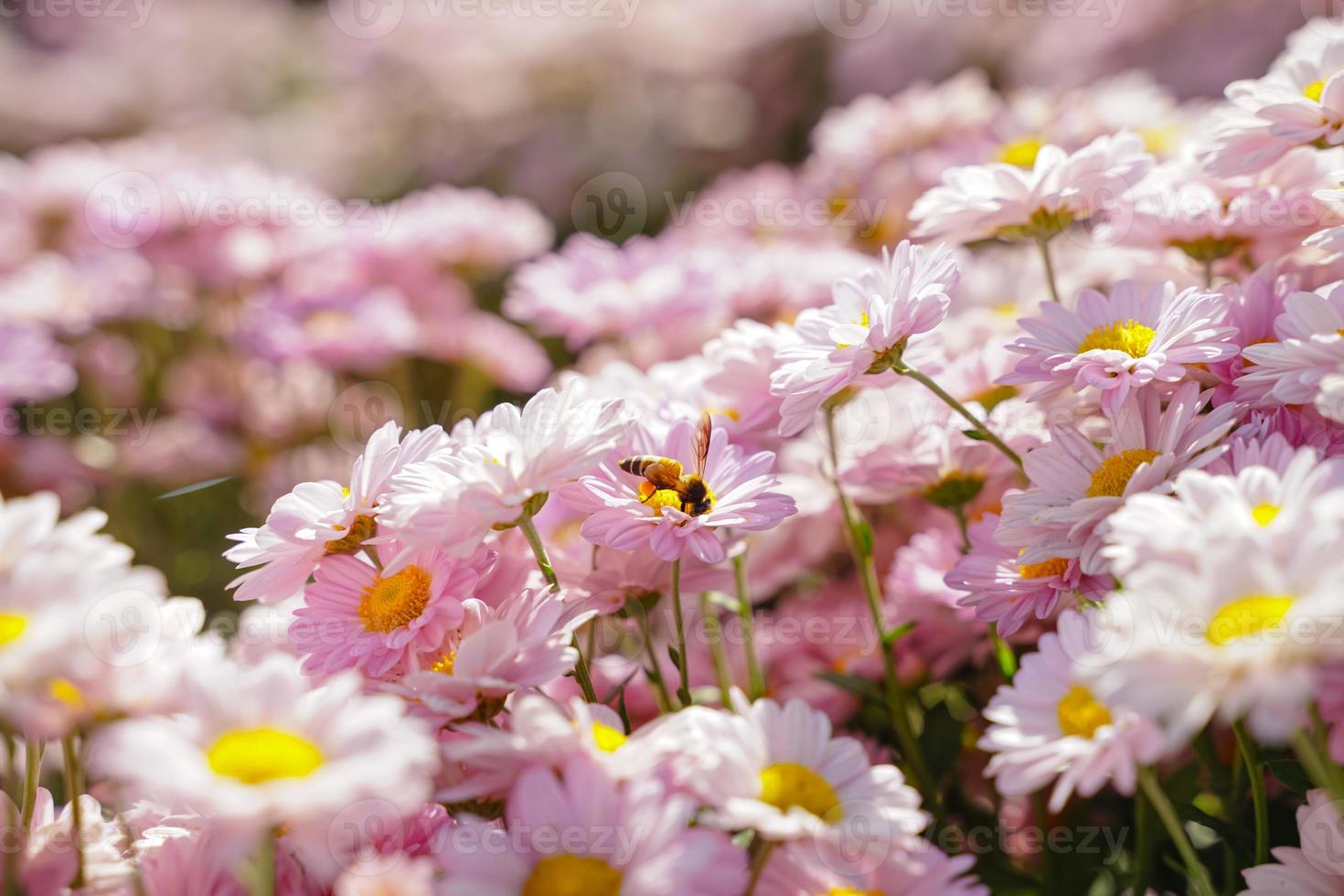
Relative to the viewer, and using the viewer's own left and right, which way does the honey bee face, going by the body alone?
facing the viewer and to the right of the viewer

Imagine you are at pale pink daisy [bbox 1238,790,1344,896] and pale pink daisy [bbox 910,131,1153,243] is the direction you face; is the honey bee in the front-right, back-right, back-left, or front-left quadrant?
front-left

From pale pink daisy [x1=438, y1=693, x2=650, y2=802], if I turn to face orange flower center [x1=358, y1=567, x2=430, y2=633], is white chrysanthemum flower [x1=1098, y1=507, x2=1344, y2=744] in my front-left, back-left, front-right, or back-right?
back-right
